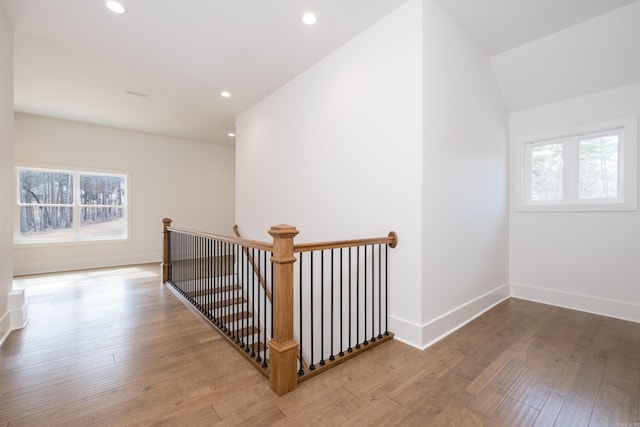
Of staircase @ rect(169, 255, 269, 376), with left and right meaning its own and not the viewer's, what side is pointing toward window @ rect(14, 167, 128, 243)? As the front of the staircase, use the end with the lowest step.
back

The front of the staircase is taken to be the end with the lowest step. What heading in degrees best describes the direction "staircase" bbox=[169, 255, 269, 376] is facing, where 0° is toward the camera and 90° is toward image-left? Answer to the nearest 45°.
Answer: approximately 315°
